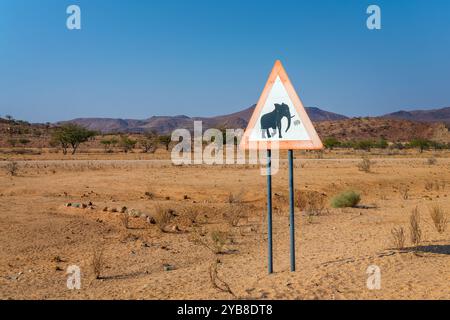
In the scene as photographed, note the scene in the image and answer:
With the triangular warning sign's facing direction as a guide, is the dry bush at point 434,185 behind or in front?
behind

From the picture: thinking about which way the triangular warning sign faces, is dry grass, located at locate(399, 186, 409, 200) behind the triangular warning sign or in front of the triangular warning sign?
behind

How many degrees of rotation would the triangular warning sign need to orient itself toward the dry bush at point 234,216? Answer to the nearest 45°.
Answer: approximately 180°

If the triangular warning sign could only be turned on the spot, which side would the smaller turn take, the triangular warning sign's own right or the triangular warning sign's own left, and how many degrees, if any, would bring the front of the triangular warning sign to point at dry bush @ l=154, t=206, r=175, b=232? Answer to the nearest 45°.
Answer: approximately 135° to the triangular warning sign's own right

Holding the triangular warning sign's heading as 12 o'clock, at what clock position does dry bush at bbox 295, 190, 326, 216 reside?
The dry bush is roughly at 6 o'clock from the triangular warning sign.

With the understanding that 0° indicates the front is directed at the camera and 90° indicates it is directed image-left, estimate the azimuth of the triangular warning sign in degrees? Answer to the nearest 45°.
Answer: approximately 0°

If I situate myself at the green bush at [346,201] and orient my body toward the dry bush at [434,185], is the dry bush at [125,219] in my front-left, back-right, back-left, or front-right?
back-left

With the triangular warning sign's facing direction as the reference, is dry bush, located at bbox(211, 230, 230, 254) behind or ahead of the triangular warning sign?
behind

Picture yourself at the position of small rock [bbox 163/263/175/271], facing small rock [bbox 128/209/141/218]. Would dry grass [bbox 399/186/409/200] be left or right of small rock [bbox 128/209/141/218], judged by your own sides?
right

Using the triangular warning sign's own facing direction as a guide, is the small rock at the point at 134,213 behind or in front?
behind

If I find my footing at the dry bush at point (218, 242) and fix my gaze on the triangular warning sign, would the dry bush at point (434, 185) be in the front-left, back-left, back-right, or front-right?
back-left

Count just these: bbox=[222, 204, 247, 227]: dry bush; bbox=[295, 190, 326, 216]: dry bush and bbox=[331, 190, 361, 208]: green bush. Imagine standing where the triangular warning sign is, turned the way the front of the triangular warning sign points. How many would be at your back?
3

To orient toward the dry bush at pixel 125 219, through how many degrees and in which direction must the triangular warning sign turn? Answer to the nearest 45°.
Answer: approximately 135° to its right
